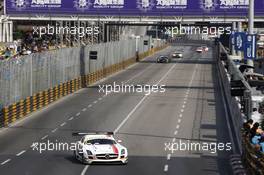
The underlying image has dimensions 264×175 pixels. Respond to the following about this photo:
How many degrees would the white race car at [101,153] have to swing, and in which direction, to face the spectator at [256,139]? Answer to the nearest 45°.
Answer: approximately 45° to its left

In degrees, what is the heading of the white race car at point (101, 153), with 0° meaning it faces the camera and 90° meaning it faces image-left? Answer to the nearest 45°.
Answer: approximately 0°
